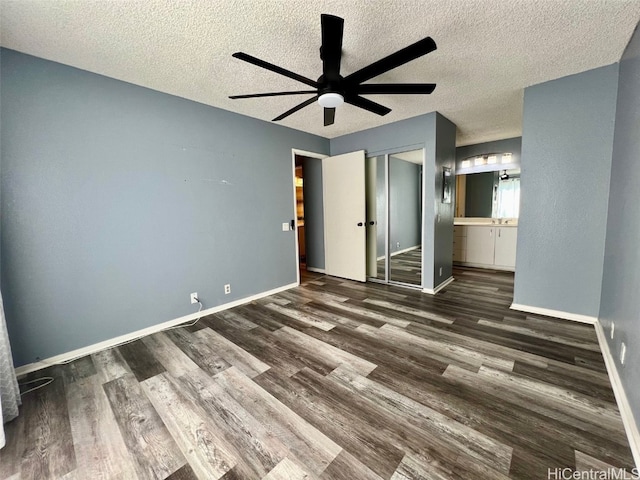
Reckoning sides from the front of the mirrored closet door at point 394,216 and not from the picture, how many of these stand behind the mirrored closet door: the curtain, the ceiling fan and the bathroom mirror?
1

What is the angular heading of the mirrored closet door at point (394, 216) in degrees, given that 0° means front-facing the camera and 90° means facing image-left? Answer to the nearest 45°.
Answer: approximately 45°

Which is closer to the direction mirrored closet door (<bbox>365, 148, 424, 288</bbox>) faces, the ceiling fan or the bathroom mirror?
the ceiling fan

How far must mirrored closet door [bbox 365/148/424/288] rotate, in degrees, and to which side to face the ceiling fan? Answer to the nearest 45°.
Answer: approximately 45° to its left

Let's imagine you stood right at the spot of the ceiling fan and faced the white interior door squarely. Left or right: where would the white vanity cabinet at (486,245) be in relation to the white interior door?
right

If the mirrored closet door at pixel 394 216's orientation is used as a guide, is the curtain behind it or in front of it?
in front

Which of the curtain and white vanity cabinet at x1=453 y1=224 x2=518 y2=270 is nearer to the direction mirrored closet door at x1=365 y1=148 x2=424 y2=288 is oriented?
the curtain

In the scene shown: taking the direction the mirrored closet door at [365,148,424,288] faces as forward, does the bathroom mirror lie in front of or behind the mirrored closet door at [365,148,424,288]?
behind

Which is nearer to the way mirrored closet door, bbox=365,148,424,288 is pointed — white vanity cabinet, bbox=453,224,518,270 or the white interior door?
the white interior door
